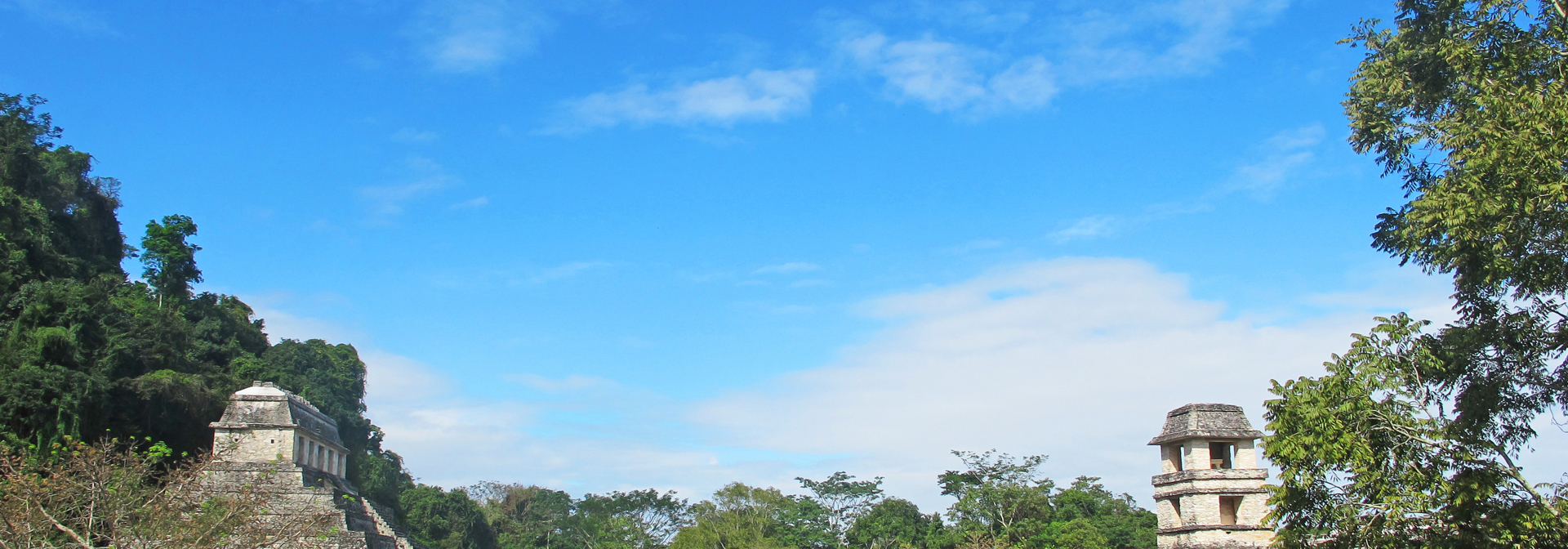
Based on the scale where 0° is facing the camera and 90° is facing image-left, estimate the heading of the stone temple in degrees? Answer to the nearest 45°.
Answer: approximately 270°

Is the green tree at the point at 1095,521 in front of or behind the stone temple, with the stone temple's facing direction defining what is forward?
in front

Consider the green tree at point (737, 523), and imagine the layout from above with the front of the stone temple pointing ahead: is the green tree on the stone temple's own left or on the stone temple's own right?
on the stone temple's own left

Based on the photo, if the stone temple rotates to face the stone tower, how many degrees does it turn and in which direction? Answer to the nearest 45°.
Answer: approximately 45° to its right

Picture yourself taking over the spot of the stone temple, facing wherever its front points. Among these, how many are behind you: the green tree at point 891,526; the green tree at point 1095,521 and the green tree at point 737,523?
0

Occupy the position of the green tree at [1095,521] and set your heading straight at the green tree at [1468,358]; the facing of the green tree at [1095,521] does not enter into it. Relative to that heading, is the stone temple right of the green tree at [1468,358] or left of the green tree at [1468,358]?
right

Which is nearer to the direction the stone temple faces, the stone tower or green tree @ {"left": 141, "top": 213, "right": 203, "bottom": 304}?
the stone tower

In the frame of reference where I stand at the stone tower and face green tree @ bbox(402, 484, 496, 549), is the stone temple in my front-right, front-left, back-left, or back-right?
front-left

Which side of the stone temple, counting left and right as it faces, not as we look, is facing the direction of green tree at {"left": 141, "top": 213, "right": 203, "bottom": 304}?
left

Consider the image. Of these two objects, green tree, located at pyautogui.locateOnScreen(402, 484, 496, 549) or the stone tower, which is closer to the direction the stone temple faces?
the stone tower
